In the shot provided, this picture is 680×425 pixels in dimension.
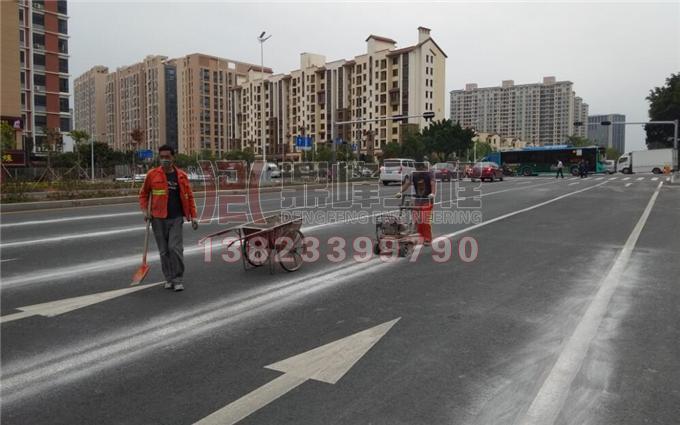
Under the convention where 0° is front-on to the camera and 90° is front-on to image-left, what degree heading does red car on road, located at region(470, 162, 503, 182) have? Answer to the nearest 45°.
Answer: approximately 225°

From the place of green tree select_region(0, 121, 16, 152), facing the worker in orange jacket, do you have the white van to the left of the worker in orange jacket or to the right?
left

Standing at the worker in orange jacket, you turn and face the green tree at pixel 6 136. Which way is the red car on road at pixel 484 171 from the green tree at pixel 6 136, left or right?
right
